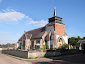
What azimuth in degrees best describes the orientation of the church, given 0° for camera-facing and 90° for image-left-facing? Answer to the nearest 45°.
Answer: approximately 315°
